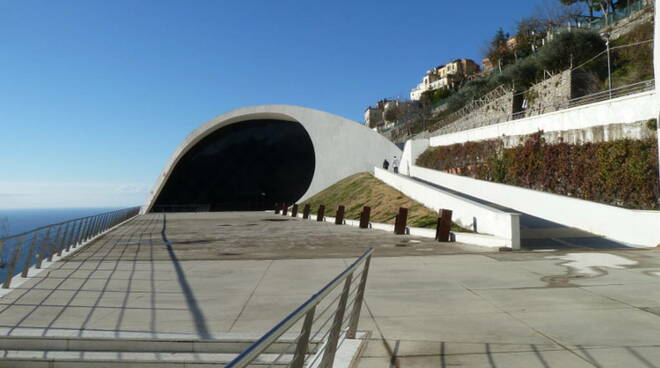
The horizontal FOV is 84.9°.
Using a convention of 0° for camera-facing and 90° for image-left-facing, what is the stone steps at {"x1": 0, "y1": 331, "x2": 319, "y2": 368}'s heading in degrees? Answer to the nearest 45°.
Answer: approximately 0°

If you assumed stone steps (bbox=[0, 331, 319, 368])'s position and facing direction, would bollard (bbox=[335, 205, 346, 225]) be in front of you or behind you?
behind

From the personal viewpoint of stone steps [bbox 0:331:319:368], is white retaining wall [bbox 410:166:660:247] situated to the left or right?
on its left

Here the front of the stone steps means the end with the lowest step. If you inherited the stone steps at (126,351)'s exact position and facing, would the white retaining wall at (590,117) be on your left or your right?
on your left

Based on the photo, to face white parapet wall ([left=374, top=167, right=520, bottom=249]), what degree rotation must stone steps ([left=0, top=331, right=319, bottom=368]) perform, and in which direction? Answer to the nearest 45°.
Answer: approximately 135° to its left

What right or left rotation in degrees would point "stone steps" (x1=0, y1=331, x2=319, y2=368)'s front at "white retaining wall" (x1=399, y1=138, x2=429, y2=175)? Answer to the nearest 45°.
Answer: approximately 135° to its left

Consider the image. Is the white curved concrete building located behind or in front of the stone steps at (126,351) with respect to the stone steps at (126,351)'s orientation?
behind

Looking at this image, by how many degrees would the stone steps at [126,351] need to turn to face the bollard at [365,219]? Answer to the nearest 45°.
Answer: approximately 135° to its left
